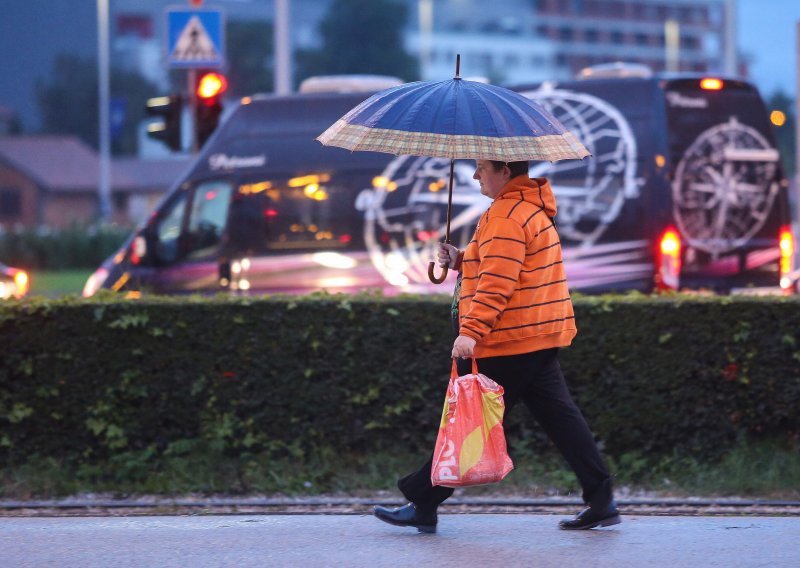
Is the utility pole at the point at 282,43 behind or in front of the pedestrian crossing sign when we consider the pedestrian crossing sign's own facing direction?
behind

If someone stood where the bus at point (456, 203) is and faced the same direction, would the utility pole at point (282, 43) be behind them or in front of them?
in front

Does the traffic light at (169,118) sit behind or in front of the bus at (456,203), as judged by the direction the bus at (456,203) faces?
in front

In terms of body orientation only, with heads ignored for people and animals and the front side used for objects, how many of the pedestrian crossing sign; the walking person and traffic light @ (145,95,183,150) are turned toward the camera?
1

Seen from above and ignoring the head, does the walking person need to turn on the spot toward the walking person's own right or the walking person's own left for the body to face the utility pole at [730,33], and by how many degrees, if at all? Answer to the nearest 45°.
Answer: approximately 90° to the walking person's own right

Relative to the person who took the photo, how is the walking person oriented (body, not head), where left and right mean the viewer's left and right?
facing to the left of the viewer

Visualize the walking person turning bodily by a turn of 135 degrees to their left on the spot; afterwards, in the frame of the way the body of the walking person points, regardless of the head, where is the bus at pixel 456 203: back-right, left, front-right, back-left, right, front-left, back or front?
back-left

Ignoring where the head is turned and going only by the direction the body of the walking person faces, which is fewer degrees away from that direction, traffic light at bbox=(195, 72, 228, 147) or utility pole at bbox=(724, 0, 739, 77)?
the traffic light

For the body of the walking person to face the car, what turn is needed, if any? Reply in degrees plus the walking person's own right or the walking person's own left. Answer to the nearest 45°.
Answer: approximately 45° to the walking person's own right

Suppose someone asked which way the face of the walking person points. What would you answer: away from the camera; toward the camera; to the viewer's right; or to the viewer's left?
to the viewer's left

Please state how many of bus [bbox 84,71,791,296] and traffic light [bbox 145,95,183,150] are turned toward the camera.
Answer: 0

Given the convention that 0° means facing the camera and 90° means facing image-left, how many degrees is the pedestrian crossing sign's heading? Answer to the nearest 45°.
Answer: approximately 0°

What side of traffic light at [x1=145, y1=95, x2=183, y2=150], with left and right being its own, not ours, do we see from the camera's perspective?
left

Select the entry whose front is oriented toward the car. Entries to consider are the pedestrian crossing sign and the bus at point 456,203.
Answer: the bus
